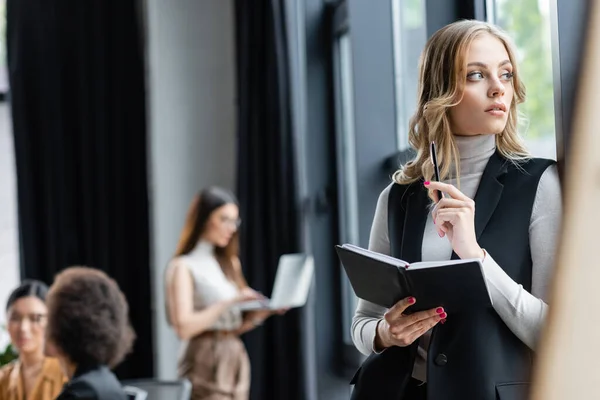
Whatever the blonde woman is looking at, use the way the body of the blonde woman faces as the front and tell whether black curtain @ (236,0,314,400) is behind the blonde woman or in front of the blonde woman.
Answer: behind

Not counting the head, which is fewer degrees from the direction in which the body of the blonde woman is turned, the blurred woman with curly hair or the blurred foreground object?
the blurred foreground object

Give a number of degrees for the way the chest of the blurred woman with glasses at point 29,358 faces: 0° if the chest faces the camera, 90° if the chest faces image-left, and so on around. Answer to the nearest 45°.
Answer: approximately 0°

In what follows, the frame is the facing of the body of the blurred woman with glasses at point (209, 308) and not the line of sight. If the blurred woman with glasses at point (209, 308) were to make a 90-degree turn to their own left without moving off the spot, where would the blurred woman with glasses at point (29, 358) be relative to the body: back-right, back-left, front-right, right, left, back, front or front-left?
back

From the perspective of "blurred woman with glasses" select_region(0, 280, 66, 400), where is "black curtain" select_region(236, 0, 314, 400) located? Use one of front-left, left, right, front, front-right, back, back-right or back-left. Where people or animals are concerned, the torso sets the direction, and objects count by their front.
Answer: back-left

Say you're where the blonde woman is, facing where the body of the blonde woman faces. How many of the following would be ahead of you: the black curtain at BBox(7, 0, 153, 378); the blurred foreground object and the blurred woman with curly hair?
1

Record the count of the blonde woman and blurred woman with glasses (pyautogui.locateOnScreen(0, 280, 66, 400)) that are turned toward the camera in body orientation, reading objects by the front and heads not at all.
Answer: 2

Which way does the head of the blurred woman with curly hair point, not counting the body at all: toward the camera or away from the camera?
away from the camera

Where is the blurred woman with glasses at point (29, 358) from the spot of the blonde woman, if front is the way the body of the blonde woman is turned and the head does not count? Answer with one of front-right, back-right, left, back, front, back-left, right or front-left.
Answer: back-right

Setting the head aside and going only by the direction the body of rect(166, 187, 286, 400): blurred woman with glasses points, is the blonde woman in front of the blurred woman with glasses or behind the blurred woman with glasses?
in front

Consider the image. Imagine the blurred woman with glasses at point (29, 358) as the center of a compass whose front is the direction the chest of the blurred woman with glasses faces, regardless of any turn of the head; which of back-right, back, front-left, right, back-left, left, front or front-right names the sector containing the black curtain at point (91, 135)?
back
